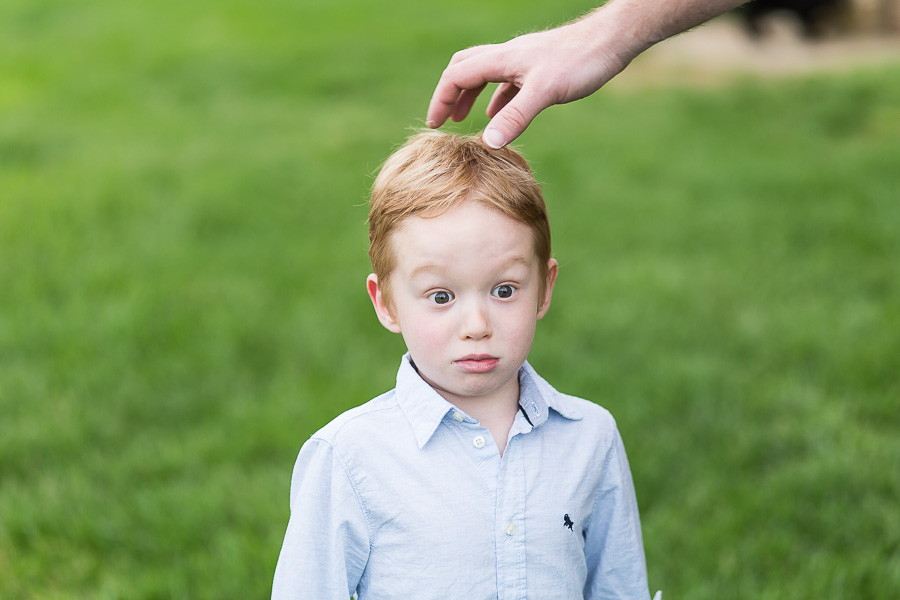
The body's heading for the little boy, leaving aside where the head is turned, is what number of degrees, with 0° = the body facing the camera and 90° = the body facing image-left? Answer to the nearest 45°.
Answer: approximately 0°

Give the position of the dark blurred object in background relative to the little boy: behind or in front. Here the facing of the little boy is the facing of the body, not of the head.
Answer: behind
